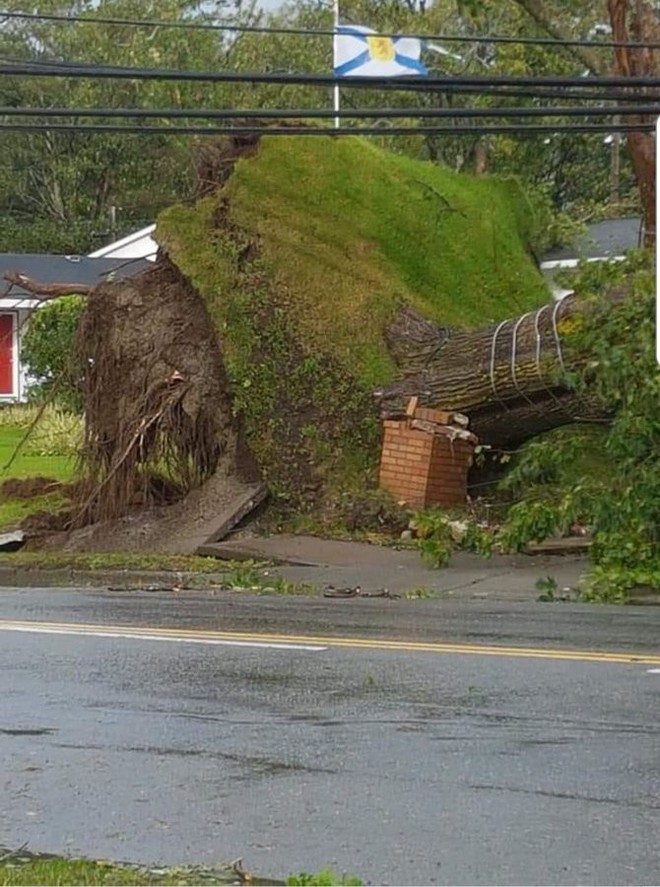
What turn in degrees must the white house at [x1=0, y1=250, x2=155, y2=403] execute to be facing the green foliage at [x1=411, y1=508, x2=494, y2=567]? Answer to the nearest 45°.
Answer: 0° — it already faces it

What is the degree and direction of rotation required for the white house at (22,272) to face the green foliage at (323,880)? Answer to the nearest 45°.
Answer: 0° — it already faces it

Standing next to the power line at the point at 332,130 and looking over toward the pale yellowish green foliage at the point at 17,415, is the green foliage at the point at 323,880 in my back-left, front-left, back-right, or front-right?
back-left

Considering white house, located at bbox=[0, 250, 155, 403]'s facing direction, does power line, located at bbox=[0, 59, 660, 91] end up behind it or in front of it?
in front

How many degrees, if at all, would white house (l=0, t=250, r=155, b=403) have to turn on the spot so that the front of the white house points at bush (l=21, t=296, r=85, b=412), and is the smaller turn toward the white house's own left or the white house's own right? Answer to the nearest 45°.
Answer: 0° — it already faces it

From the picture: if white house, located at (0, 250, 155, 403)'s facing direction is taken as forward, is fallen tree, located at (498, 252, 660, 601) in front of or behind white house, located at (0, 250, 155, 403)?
in front

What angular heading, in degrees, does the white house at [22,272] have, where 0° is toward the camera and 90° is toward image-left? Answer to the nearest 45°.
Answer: approximately 0°

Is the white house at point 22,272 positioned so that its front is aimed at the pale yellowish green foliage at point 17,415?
yes

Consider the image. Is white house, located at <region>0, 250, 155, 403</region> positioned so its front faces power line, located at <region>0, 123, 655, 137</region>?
yes
